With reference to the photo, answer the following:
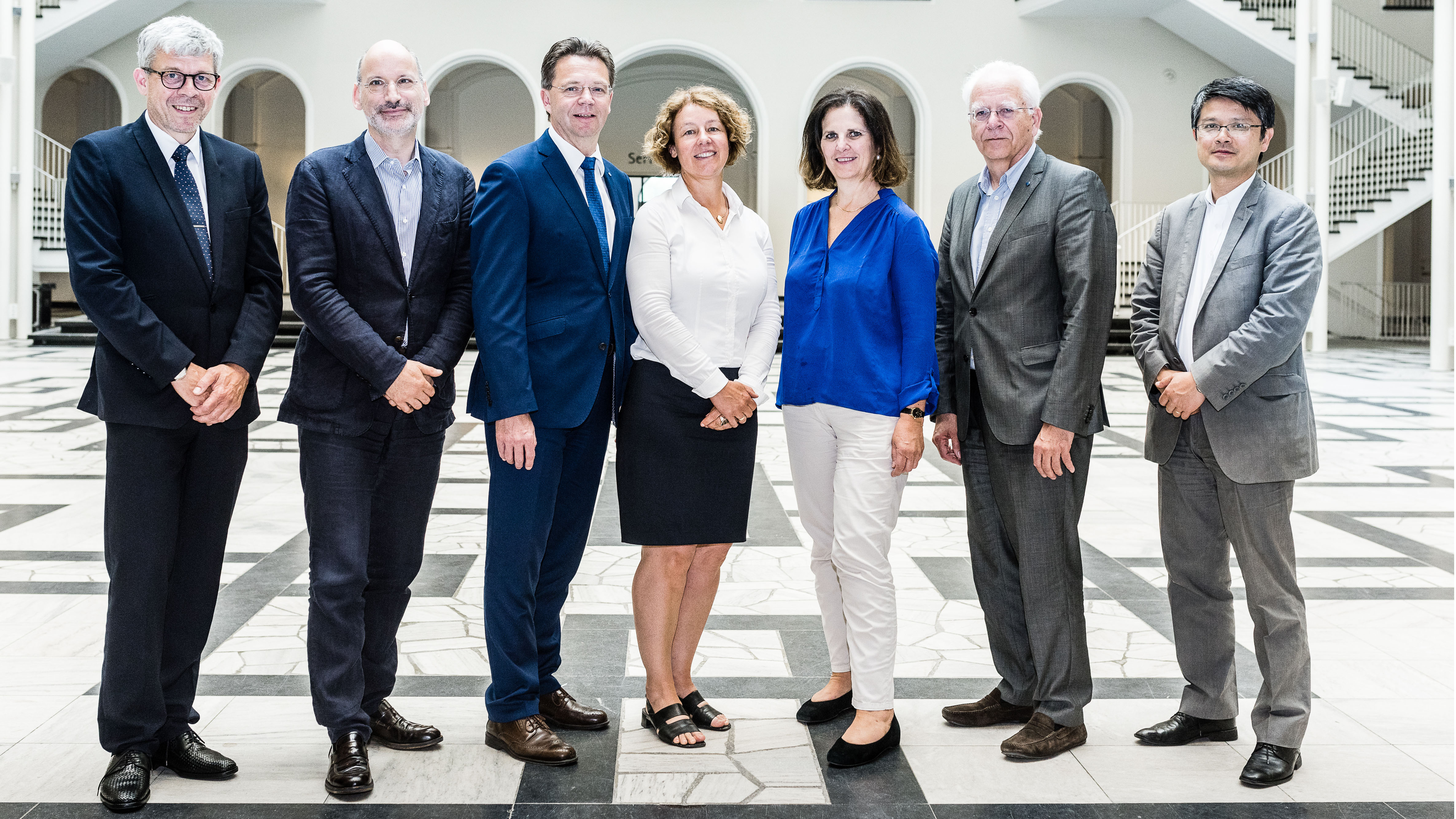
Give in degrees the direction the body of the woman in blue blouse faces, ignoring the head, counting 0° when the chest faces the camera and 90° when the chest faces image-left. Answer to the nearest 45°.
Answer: approximately 45°

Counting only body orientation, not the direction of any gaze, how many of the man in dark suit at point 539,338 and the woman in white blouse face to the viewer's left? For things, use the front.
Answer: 0

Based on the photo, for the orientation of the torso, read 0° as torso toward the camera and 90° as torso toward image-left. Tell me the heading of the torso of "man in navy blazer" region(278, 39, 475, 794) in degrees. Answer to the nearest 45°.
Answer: approximately 315°

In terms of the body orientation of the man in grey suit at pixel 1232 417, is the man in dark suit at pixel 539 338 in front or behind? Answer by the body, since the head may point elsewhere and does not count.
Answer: in front

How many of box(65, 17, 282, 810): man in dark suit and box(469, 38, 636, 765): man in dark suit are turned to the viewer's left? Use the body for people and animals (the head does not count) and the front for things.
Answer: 0
